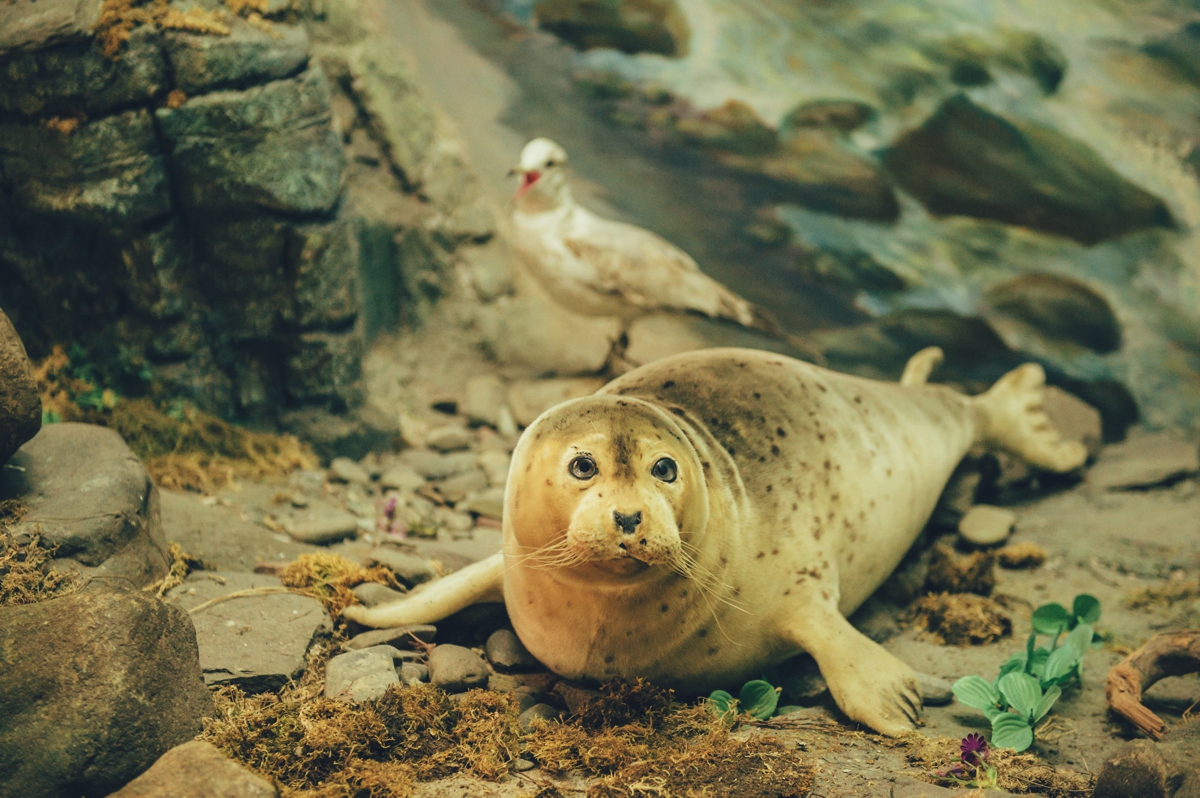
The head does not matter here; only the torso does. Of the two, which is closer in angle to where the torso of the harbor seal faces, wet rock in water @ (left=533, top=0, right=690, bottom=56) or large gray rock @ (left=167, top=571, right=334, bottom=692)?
the large gray rock

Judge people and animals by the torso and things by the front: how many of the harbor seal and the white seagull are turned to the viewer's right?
0

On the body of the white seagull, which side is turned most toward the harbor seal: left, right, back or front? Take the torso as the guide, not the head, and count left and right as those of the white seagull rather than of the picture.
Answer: left

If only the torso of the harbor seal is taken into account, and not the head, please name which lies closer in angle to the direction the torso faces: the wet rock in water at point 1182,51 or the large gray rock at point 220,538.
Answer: the large gray rock

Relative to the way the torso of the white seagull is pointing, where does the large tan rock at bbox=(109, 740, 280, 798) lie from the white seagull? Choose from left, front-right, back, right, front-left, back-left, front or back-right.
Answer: left

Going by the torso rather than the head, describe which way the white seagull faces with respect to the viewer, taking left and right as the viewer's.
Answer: facing to the left of the viewer

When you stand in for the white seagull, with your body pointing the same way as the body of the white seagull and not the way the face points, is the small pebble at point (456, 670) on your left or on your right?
on your left

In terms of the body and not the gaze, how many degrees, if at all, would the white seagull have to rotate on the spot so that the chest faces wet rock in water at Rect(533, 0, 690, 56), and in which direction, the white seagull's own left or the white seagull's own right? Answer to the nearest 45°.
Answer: approximately 90° to the white seagull's own right

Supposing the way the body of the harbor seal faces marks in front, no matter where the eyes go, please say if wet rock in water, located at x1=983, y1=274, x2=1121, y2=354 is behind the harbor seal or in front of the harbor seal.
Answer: behind

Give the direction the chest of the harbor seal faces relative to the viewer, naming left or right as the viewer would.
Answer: facing the viewer and to the left of the viewer

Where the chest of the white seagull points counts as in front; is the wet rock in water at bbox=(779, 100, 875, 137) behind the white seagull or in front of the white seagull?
behind

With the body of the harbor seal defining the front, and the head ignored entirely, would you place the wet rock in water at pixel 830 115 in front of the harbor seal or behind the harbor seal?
behind
